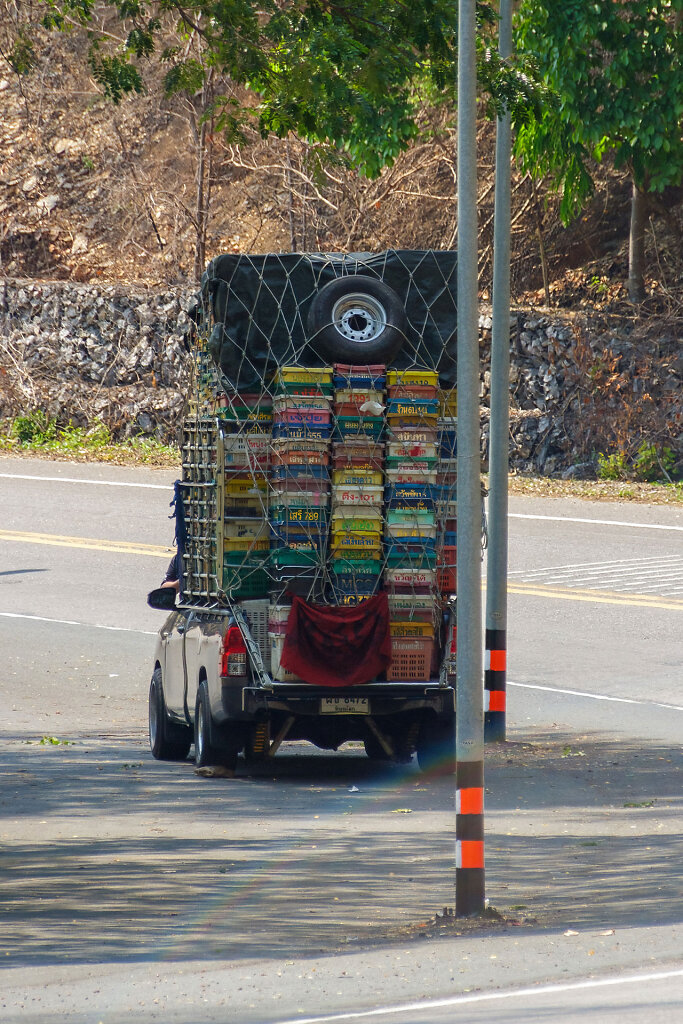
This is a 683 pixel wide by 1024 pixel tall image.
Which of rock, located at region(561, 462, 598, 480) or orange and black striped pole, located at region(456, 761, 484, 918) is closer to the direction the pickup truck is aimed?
the rock

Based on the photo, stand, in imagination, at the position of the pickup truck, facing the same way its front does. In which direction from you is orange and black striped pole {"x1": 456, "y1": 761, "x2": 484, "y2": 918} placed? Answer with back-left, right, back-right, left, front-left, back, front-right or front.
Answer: back

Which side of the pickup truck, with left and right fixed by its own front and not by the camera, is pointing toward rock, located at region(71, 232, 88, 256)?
front

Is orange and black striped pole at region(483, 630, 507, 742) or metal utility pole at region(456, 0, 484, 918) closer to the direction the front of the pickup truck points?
the orange and black striped pole

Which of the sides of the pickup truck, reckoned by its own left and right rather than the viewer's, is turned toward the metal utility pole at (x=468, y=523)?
back

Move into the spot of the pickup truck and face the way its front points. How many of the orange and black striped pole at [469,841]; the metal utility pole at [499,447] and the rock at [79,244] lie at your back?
1

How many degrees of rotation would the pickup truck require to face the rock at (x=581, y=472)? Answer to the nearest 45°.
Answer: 0° — it already faces it

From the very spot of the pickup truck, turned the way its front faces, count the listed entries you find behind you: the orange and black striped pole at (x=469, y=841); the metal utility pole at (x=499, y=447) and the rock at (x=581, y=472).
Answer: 1

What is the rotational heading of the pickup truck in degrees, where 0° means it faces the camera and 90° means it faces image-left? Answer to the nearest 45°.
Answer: approximately 180°
